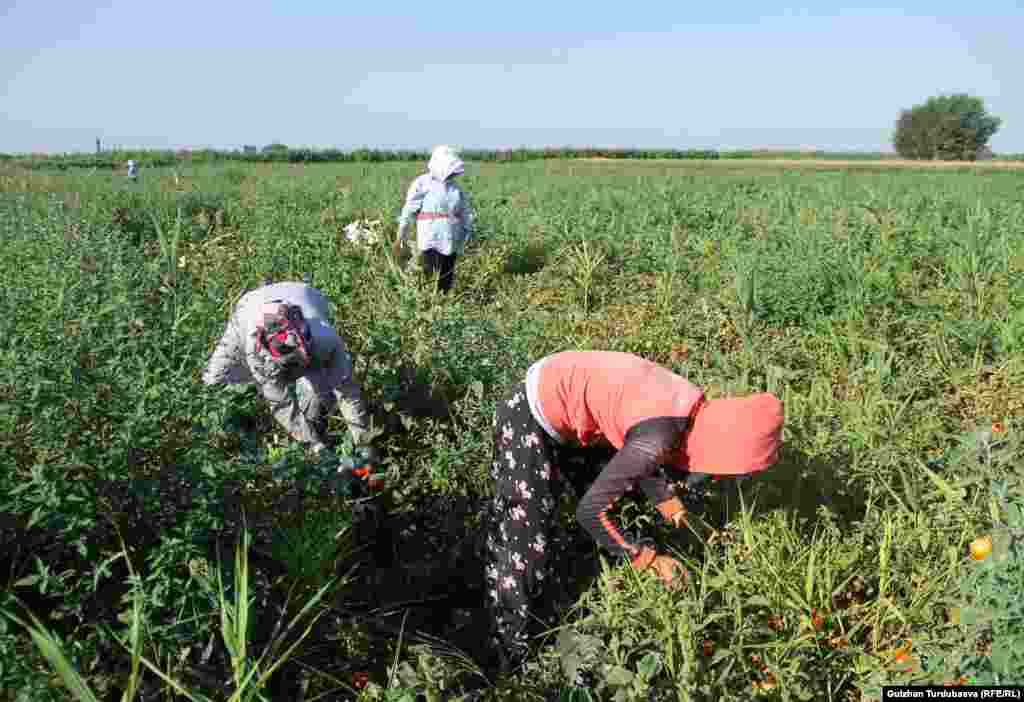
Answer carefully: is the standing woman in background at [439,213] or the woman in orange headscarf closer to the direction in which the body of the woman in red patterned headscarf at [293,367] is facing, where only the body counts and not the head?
the woman in orange headscarf

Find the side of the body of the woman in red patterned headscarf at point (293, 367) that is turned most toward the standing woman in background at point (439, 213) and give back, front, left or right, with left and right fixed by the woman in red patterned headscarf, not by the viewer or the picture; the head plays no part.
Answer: back

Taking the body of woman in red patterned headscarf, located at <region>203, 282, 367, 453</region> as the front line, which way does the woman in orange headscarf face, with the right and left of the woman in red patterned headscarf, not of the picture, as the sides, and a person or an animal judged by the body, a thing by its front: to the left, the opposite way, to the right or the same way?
to the left

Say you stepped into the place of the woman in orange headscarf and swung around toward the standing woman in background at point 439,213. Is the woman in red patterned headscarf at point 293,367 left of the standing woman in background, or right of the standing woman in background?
left

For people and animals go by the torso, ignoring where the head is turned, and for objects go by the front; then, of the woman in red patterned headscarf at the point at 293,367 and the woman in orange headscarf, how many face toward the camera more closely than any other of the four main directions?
1

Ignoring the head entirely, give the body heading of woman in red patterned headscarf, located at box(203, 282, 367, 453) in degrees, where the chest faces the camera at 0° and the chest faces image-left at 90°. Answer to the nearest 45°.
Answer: approximately 0°

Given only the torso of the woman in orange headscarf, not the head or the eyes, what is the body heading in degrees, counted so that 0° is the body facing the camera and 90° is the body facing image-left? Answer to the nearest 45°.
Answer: approximately 270°

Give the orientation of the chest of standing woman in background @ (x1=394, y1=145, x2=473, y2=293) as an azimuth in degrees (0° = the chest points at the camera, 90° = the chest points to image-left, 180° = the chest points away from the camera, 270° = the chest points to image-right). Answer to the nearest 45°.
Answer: approximately 315°

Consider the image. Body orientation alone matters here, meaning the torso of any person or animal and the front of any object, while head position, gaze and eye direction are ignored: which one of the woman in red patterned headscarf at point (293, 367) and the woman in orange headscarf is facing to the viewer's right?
the woman in orange headscarf

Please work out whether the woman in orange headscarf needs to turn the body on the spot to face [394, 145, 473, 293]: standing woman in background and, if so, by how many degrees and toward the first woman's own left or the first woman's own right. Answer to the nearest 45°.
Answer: approximately 90° to the first woman's own left

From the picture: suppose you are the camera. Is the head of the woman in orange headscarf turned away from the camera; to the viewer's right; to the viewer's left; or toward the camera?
to the viewer's right
